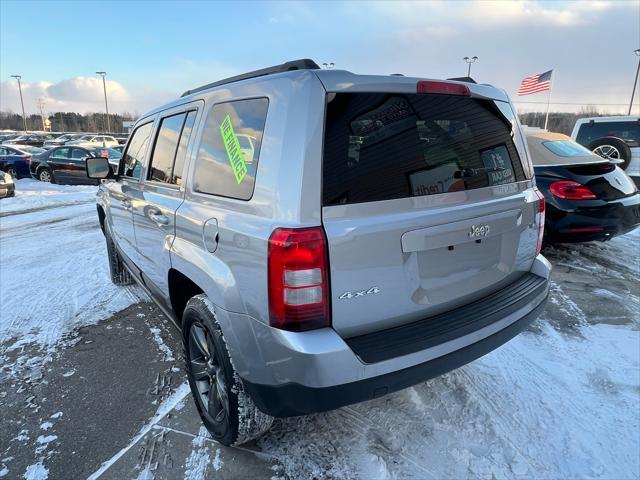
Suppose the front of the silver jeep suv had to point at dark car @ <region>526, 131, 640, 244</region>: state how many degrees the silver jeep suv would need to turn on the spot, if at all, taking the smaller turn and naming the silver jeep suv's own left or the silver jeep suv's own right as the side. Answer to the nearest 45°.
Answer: approximately 90° to the silver jeep suv's own right

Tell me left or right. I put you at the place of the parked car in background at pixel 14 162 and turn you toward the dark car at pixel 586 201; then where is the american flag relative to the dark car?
left

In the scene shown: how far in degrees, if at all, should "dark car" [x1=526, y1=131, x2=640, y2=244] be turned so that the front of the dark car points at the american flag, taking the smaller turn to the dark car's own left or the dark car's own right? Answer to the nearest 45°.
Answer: approximately 45° to the dark car's own right

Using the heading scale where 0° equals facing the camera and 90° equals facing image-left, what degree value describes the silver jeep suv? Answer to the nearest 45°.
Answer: approximately 135°

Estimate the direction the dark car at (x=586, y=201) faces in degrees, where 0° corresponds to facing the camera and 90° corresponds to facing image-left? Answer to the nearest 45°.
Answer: approximately 135°
